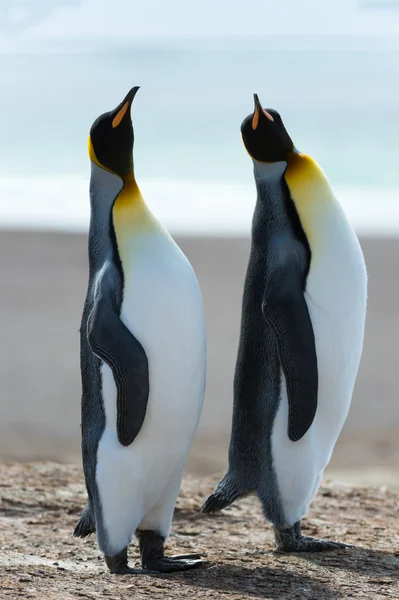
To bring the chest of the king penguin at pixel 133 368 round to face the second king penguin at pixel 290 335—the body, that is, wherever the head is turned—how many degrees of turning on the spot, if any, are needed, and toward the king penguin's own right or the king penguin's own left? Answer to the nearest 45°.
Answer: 0° — it already faces it

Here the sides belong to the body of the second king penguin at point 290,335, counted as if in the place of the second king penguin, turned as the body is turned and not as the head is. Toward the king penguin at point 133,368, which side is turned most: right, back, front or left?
back

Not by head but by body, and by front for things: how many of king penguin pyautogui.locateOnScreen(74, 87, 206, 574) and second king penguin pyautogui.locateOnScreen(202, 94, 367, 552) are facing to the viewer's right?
2

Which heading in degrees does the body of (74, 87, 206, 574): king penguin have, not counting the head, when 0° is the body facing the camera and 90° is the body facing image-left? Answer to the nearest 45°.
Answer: approximately 270°

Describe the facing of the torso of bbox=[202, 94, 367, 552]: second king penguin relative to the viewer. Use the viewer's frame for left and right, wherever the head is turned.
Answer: facing to the right of the viewer
